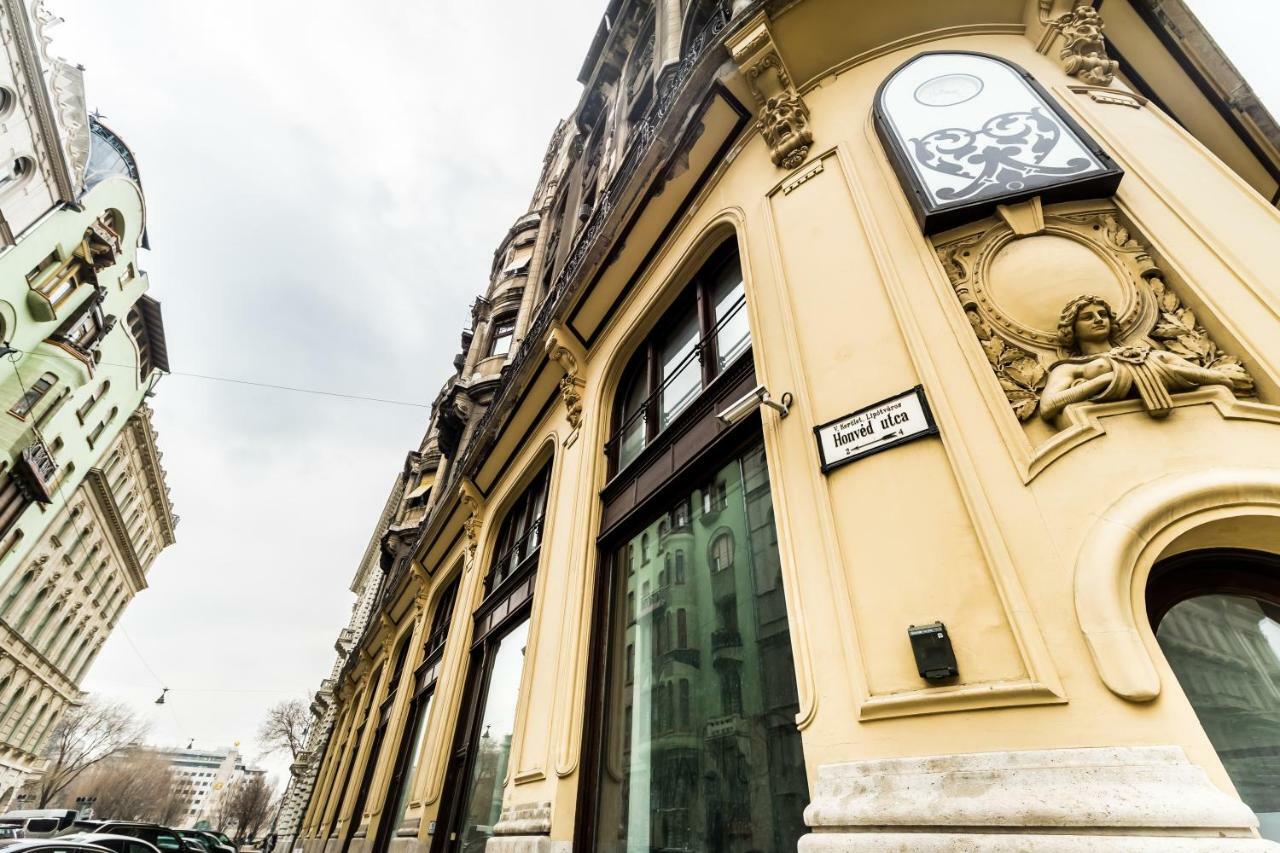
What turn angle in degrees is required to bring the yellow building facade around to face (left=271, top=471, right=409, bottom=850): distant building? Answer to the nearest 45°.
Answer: approximately 90° to its right

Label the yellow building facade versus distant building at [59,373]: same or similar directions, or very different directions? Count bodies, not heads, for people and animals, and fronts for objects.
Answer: very different directions

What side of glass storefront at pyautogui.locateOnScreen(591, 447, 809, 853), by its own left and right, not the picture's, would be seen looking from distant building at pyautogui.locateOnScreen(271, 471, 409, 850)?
right

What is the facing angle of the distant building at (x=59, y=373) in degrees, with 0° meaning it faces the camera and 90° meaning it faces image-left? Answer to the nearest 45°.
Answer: approximately 315°

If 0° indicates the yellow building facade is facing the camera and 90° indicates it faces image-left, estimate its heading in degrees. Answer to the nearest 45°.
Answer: approximately 45°

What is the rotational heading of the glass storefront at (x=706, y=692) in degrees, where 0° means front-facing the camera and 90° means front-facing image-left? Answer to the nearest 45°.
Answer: approximately 45°

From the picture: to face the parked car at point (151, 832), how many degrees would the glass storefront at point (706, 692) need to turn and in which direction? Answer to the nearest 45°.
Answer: approximately 90° to its right
